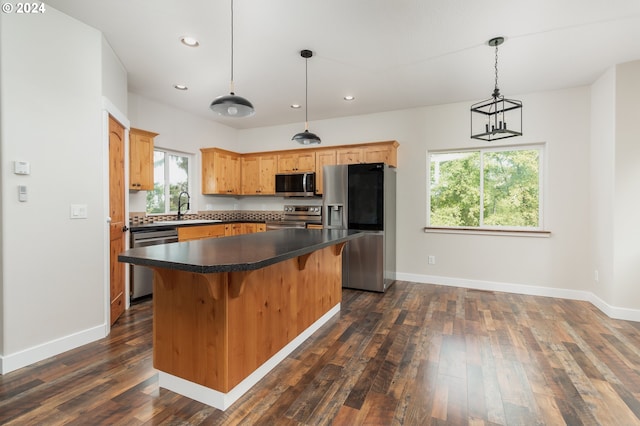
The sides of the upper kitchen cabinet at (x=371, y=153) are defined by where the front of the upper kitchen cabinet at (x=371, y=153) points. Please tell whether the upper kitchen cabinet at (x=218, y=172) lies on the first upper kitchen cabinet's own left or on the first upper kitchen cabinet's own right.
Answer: on the first upper kitchen cabinet's own right

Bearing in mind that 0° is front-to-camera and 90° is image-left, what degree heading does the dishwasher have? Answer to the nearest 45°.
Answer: approximately 315°

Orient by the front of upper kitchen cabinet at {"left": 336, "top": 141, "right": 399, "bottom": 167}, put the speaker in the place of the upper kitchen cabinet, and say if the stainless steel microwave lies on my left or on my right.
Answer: on my right

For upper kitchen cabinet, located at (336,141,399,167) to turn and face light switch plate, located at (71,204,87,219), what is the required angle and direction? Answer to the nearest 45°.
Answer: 0° — it already faces it

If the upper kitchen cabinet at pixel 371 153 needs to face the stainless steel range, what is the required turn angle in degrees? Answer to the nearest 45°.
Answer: approximately 45° to its right

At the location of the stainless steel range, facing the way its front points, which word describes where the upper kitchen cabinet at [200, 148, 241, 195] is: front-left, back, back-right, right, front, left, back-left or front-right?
front-right

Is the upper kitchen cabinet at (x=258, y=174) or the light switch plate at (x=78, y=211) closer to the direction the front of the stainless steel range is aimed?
the light switch plate
